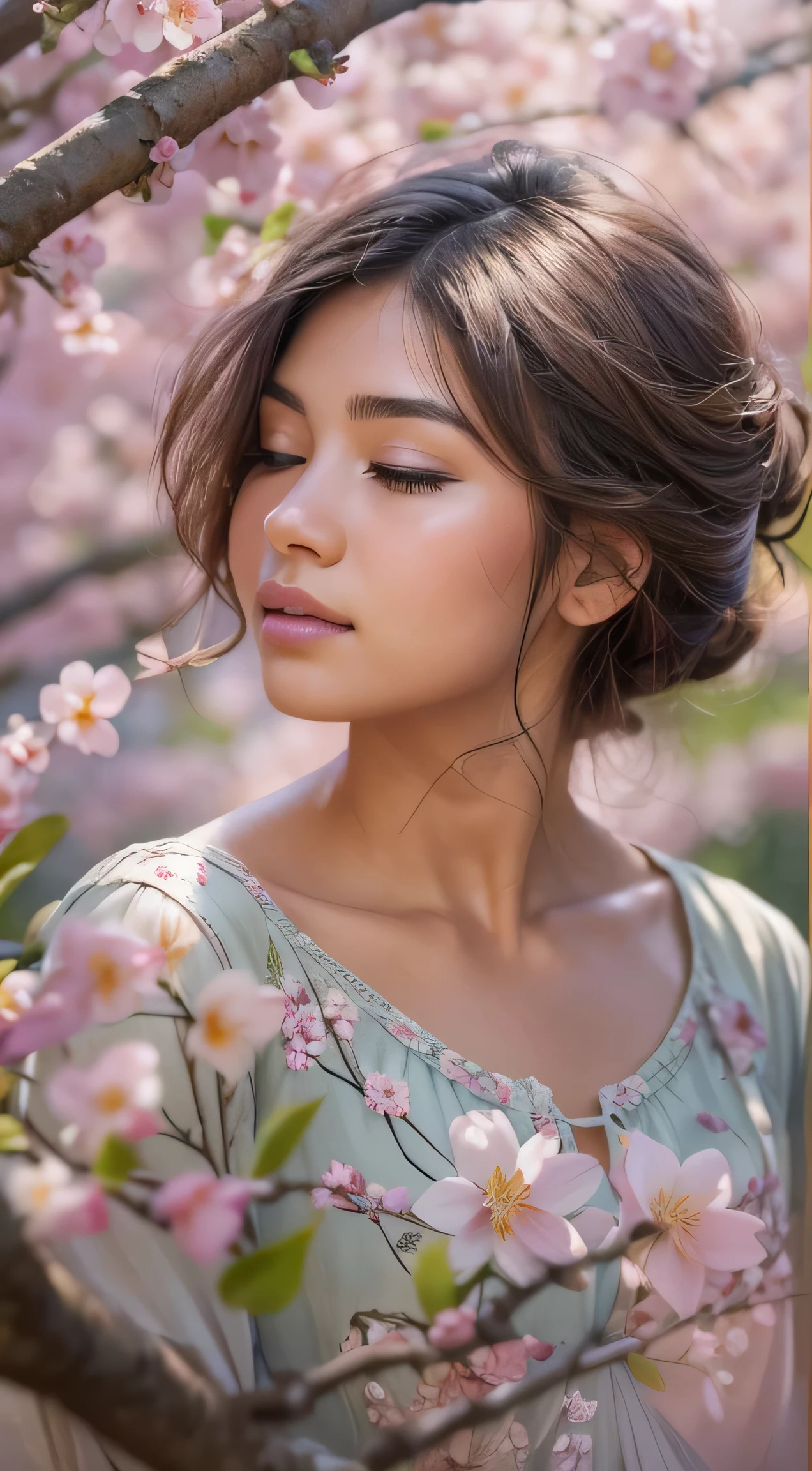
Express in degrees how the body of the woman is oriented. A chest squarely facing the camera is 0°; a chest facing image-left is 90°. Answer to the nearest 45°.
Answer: approximately 315°

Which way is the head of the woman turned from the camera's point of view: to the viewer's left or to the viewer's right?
to the viewer's left
